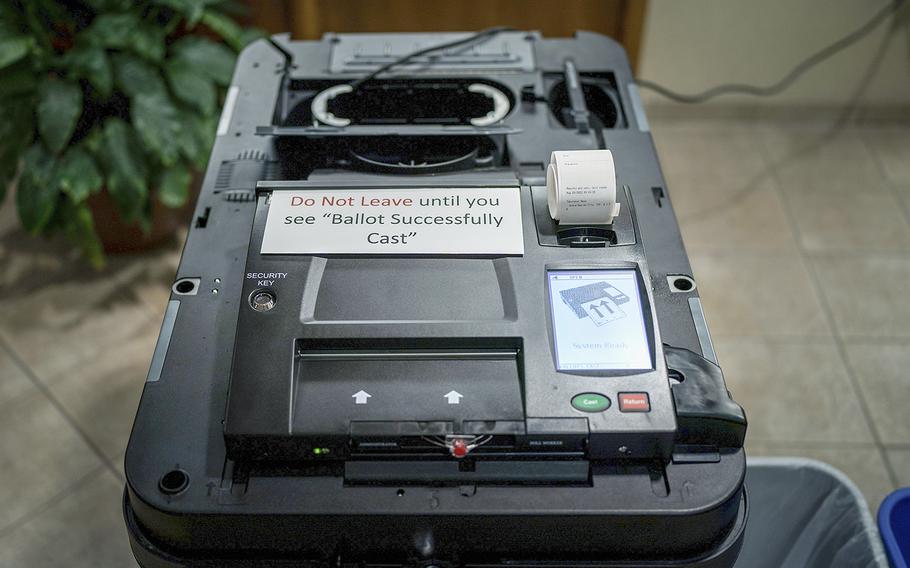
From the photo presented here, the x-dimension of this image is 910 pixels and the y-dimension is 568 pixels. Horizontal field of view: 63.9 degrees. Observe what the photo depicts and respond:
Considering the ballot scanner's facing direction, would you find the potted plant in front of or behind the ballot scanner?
behind

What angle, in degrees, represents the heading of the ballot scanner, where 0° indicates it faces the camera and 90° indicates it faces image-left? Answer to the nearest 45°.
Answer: approximately 0°

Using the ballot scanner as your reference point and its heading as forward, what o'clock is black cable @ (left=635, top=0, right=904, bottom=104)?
The black cable is roughly at 7 o'clock from the ballot scanner.

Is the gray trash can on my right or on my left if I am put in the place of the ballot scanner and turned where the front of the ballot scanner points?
on my left
